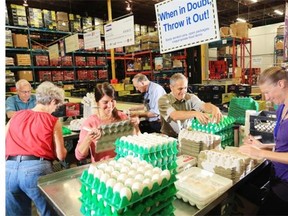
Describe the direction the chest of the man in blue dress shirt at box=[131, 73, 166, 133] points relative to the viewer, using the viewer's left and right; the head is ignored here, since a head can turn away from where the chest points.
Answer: facing to the left of the viewer

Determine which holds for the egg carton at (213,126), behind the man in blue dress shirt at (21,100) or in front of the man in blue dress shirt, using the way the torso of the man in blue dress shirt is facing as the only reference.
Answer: in front

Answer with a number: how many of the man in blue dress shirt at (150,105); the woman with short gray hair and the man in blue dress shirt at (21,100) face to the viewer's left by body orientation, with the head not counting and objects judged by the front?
1

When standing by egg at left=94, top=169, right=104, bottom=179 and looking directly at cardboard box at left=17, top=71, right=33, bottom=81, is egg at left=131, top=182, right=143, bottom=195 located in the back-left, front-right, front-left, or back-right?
back-right

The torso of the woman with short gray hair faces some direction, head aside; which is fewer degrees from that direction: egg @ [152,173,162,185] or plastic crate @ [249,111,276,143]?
the plastic crate

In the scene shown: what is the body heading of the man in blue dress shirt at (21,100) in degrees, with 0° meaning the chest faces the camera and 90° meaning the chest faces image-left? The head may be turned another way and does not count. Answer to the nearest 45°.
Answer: approximately 315°

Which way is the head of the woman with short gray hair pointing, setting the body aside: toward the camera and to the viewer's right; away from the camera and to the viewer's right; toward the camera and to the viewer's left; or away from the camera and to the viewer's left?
away from the camera and to the viewer's right

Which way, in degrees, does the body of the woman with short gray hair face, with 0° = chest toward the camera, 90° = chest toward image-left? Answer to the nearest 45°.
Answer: approximately 225°

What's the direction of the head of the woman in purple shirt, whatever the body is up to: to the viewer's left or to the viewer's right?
to the viewer's left

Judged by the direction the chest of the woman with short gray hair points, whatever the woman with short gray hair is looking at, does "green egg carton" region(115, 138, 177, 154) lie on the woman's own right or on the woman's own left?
on the woman's own right

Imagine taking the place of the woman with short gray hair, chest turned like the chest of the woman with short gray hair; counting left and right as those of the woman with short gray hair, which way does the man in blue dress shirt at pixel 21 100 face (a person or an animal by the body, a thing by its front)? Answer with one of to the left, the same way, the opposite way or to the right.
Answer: the opposite way

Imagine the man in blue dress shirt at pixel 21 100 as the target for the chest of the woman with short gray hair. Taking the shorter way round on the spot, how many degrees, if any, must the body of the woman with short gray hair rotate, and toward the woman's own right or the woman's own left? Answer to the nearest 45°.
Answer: approximately 45° to the woman's own left

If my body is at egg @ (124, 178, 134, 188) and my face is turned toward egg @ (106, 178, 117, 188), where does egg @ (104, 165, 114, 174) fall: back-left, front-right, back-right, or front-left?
front-right
